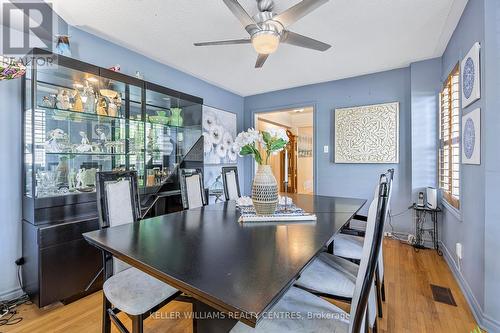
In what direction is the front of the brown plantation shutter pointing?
to the viewer's left

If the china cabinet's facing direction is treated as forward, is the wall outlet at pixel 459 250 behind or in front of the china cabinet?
in front

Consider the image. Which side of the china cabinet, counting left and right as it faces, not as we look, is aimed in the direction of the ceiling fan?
front

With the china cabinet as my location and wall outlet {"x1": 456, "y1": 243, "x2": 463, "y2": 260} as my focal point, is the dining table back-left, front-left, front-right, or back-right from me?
front-right

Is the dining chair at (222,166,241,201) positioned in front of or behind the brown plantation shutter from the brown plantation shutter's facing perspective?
in front

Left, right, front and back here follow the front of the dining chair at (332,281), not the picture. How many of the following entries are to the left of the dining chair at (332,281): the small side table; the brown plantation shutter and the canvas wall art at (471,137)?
0

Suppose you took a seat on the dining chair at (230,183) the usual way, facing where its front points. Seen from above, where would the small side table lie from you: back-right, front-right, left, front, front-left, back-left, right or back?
front-left

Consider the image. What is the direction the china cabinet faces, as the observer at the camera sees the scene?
facing the viewer and to the right of the viewer

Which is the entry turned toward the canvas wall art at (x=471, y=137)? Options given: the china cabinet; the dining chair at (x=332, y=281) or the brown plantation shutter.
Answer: the china cabinet

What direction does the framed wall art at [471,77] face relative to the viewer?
to the viewer's left

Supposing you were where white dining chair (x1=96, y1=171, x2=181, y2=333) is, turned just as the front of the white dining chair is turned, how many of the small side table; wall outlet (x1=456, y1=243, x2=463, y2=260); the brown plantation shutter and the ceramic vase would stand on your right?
0

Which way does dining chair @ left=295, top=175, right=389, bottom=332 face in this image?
to the viewer's left

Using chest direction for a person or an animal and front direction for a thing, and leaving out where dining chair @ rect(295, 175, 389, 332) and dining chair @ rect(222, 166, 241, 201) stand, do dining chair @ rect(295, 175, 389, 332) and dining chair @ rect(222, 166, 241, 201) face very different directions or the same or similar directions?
very different directions

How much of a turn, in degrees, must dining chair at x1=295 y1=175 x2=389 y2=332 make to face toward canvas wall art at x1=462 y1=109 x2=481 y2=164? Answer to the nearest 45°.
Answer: approximately 135° to its right

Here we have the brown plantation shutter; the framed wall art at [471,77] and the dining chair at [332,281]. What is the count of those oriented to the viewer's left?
3

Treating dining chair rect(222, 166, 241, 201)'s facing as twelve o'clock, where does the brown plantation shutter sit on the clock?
The brown plantation shutter is roughly at 11 o'clock from the dining chair.

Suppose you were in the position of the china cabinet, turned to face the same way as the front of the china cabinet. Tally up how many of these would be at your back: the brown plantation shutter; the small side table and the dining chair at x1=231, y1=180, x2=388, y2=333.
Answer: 0

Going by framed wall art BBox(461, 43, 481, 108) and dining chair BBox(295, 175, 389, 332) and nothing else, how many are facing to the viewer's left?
2

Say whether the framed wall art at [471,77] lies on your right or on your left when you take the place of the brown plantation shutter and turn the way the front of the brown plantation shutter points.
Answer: on your left
